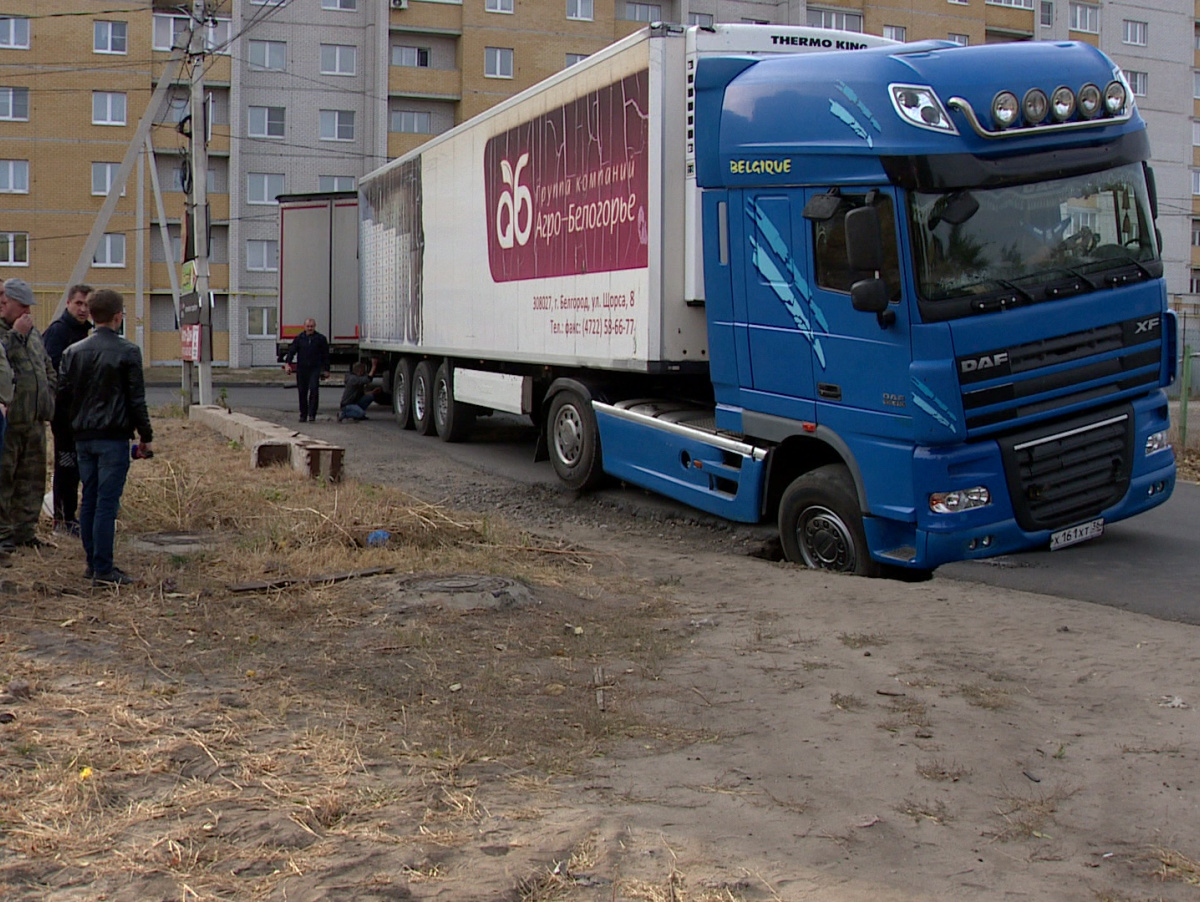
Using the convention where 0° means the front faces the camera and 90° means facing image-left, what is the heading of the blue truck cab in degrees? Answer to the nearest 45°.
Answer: approximately 315°

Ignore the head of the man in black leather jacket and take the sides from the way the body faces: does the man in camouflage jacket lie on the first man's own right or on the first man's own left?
on the first man's own left

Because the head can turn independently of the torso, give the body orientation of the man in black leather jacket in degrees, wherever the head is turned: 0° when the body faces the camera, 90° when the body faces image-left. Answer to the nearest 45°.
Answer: approximately 225°

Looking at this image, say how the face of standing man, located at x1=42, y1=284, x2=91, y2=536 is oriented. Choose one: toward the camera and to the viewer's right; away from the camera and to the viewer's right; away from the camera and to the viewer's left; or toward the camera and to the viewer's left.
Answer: toward the camera and to the viewer's right

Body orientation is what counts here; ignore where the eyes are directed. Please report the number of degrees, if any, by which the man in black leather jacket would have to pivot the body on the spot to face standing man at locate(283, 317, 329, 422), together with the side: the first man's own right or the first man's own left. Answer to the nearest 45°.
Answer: approximately 45° to the first man's own left

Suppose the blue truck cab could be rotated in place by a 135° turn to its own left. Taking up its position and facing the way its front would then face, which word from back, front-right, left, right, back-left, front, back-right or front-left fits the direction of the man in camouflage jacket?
left

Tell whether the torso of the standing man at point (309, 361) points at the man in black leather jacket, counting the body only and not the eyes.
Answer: yes

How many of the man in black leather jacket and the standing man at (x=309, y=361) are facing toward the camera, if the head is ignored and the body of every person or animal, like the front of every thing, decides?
1
